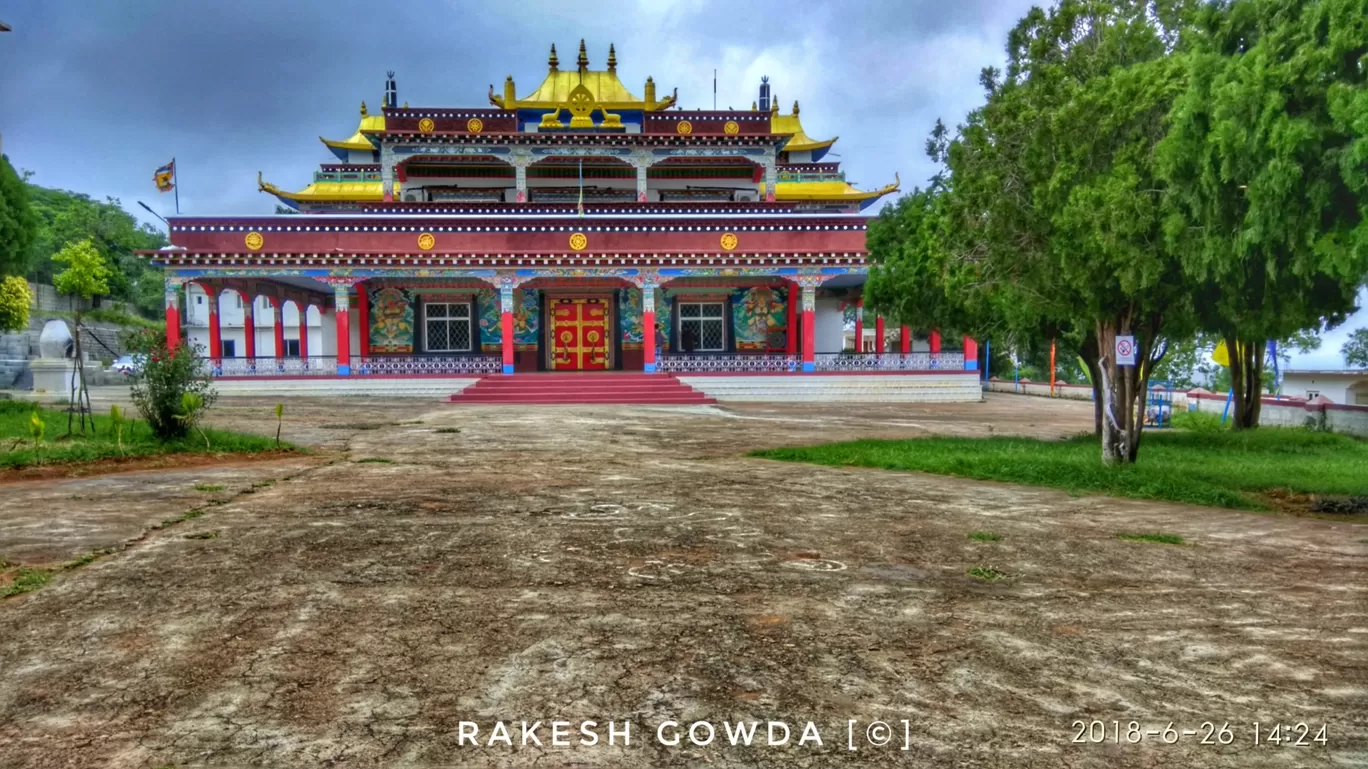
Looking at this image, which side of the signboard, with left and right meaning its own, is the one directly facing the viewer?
front

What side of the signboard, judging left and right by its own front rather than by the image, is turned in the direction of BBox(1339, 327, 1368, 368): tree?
back

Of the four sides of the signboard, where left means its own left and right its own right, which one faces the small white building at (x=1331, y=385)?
back

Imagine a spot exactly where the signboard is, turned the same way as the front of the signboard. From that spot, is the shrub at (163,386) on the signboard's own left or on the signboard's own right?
on the signboard's own right

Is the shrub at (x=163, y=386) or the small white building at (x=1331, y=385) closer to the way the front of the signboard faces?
the shrub

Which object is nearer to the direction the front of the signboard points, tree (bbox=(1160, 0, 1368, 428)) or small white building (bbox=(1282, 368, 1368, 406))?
the tree
